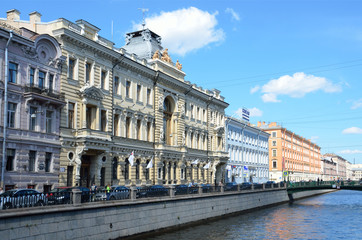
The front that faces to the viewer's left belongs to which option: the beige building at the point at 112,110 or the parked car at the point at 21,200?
the parked car

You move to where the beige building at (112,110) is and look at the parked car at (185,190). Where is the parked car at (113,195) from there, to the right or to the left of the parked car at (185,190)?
right

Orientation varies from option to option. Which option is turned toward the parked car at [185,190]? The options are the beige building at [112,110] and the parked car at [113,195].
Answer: the beige building

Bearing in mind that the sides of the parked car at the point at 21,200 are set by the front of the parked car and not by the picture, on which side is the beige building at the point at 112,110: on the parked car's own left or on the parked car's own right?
on the parked car's own right

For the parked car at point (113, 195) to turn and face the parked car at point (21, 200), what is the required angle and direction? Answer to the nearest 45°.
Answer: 0° — it already faces it

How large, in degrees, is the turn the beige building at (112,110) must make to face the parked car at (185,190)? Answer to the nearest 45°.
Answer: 0° — it already faces it

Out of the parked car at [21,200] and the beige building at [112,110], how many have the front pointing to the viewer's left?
1

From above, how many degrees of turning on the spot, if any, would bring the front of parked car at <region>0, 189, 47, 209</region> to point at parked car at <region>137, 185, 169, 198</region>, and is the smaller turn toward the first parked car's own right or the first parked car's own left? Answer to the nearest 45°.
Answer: approximately 135° to the first parked car's own right

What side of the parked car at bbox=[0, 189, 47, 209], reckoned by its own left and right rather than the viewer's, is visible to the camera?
left
